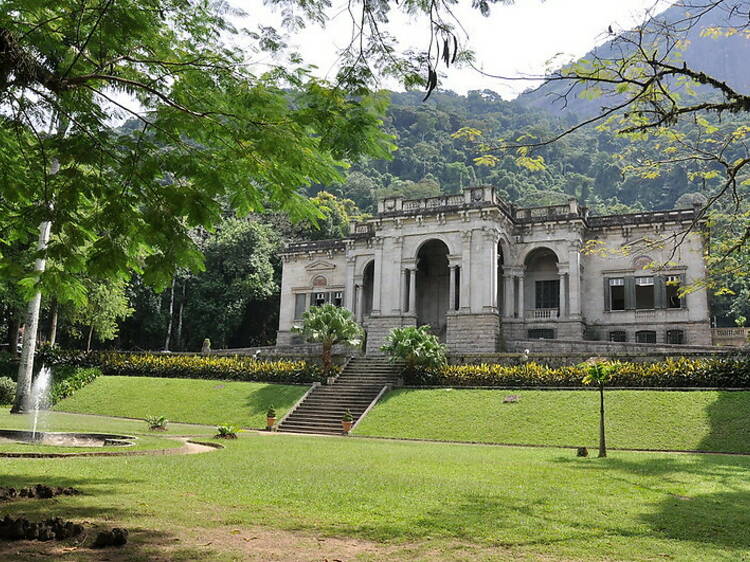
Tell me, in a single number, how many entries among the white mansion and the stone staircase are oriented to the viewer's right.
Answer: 0

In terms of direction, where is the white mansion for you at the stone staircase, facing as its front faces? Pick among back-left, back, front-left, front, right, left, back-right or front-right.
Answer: back

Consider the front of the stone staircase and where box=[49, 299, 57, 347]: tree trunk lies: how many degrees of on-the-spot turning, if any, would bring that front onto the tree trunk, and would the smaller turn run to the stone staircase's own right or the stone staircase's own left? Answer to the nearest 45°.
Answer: approximately 90° to the stone staircase's own right

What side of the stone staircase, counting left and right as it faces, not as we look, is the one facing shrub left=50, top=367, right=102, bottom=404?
right

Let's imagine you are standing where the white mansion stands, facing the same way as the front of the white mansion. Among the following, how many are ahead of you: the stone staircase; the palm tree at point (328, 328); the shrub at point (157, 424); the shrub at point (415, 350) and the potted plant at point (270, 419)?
5

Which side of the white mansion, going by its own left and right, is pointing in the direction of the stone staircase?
front

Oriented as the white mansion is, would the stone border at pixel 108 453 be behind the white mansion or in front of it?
in front

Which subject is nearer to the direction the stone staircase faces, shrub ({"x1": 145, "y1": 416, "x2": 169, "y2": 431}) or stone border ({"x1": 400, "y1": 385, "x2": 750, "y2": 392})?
the shrub

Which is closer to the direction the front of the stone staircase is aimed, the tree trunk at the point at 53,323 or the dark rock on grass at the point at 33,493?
the dark rock on grass

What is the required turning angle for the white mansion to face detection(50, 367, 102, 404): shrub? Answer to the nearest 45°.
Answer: approximately 45° to its right

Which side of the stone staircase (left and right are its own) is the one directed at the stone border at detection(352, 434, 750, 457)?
left

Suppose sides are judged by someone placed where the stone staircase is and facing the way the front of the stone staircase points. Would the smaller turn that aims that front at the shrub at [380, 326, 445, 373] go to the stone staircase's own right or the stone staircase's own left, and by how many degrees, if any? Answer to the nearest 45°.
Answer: approximately 135° to the stone staircase's own left

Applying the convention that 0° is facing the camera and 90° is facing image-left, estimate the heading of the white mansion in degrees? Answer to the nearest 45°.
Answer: approximately 45°
